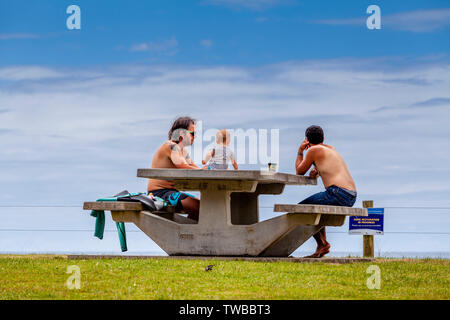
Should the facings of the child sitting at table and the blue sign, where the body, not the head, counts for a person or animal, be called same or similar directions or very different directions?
very different directions

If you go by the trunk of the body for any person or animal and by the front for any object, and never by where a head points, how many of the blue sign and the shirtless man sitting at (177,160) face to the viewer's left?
0

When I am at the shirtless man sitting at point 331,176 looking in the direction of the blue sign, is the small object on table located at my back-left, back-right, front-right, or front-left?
back-left

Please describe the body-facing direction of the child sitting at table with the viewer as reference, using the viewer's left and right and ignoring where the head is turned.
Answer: facing away from the viewer

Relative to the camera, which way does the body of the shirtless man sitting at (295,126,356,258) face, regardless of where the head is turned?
to the viewer's left

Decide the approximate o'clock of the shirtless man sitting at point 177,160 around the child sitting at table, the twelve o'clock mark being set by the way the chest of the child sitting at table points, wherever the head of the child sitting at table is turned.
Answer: The shirtless man sitting is roughly at 10 o'clock from the child sitting at table.

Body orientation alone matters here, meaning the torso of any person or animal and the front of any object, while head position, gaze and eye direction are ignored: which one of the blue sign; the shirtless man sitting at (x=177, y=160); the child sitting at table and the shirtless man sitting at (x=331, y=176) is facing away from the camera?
the child sitting at table

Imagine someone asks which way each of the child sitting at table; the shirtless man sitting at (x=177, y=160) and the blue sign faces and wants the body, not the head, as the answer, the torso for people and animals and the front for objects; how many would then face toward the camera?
1

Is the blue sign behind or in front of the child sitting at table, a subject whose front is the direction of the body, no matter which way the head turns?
in front

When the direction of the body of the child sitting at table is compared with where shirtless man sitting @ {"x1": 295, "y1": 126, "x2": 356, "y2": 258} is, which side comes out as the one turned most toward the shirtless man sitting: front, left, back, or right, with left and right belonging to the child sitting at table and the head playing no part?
right

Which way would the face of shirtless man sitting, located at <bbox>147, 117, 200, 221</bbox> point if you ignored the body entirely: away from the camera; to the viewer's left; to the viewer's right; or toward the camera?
to the viewer's right

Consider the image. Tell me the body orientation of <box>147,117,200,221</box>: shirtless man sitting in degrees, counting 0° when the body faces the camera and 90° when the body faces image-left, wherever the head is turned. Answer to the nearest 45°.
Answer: approximately 270°

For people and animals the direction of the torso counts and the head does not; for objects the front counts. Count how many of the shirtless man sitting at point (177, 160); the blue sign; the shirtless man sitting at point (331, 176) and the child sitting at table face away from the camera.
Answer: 1

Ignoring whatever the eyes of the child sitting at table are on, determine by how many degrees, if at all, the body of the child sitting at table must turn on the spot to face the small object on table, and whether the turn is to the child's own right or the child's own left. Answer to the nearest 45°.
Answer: approximately 90° to the child's own right

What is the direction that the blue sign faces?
toward the camera

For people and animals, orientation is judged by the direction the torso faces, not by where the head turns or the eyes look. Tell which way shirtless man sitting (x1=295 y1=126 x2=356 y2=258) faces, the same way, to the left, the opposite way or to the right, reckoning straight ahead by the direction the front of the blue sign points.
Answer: to the right
